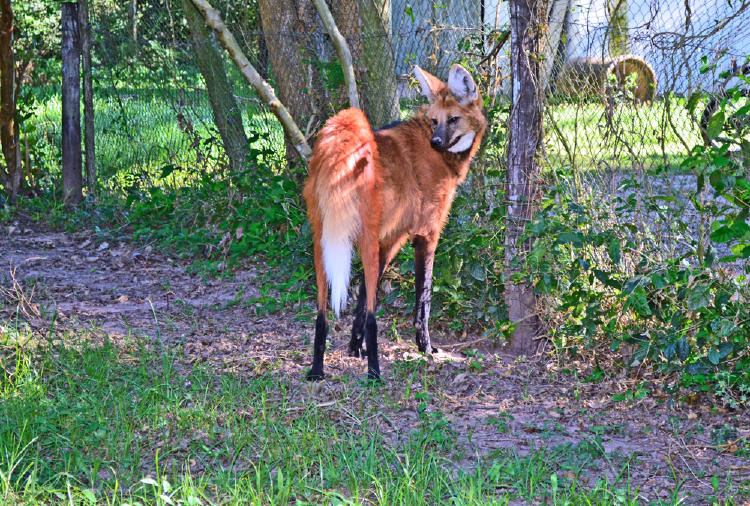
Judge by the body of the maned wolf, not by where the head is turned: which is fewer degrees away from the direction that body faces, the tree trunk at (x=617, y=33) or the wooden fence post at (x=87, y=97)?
the tree trunk

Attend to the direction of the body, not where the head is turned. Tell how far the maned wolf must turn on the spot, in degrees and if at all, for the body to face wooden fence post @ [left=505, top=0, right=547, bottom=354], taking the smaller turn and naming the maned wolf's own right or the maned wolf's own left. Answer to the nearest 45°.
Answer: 0° — it already faces it

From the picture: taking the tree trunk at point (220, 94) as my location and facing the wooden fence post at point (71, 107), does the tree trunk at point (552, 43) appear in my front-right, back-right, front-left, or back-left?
back-left

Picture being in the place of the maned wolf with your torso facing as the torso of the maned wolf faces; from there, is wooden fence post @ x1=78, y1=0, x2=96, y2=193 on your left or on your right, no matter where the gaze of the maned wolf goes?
on your left

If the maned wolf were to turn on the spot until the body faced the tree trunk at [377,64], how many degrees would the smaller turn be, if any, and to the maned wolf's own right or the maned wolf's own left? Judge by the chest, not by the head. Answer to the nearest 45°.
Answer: approximately 45° to the maned wolf's own left

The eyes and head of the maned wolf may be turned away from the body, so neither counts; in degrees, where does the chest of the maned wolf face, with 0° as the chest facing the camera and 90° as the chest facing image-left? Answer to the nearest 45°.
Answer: approximately 225°

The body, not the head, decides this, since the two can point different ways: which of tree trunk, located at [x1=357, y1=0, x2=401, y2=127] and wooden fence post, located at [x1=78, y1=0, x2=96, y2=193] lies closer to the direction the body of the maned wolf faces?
the tree trunk

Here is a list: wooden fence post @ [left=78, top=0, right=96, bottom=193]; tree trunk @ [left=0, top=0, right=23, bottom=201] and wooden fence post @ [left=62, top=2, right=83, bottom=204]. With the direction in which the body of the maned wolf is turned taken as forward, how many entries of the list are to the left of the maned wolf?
3

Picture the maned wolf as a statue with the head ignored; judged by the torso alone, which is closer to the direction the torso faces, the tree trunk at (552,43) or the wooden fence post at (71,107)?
the tree trunk

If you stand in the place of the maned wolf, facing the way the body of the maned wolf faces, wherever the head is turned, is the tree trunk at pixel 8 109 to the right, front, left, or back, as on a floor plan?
left
